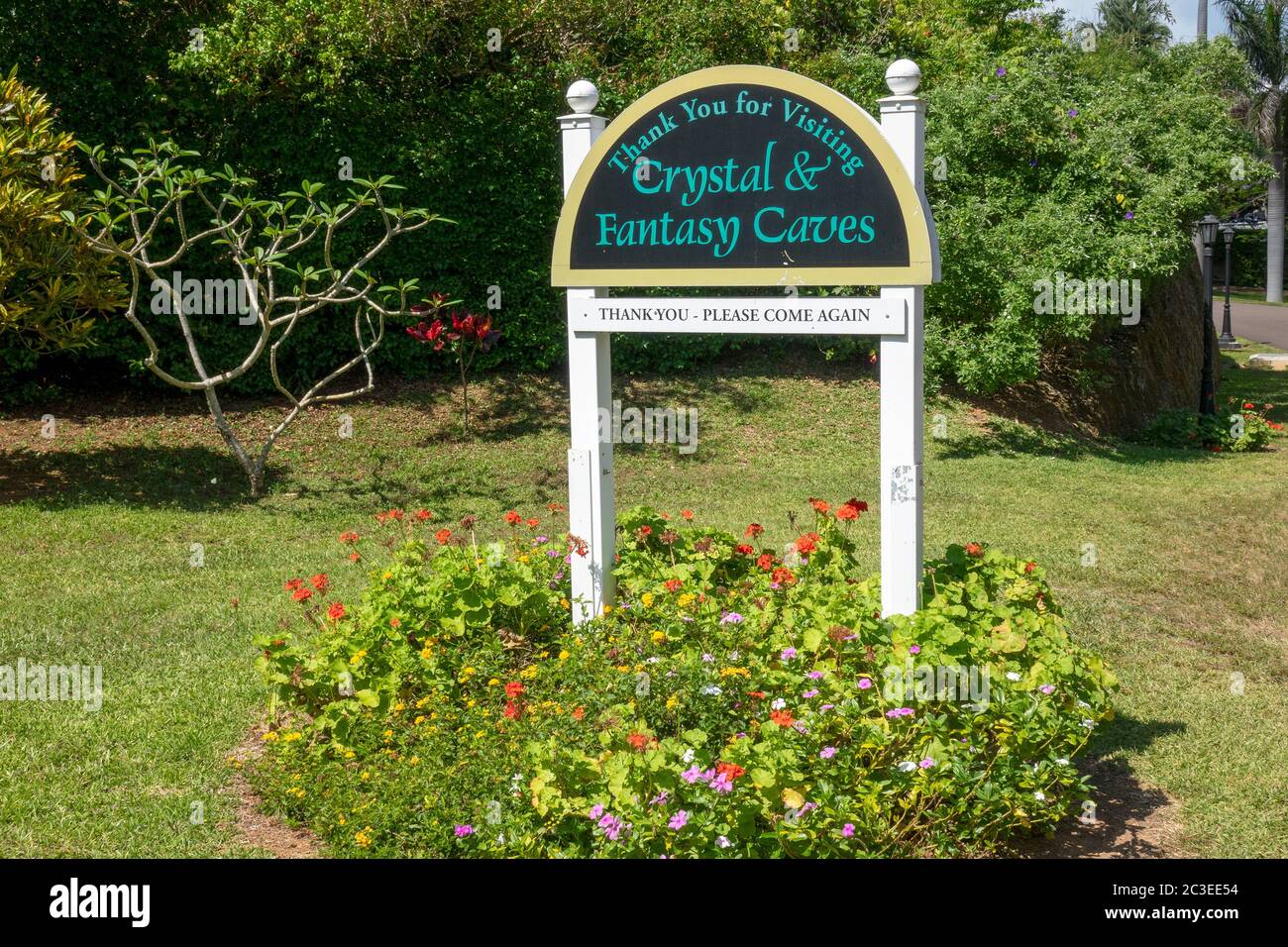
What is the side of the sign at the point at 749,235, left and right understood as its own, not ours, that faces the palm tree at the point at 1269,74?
back

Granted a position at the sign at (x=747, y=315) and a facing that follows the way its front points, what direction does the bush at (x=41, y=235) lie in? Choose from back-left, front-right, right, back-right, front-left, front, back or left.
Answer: back-right

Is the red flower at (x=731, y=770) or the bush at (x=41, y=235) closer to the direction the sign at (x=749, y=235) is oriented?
the red flower

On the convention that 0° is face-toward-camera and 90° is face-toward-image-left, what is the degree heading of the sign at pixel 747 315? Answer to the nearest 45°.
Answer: approximately 0°

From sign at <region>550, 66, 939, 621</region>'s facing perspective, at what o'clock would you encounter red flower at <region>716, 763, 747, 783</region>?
The red flower is roughly at 12 o'clock from the sign.

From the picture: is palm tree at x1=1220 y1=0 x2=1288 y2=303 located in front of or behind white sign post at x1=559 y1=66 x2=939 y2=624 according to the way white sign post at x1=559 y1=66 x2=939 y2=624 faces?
behind

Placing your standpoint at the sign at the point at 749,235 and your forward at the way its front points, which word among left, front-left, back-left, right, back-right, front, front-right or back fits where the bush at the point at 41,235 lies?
back-right

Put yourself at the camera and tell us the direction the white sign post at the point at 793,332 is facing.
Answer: facing the viewer

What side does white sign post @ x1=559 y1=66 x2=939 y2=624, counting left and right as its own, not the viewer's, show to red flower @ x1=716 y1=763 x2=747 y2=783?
front

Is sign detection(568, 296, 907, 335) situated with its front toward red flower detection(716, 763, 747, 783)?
yes

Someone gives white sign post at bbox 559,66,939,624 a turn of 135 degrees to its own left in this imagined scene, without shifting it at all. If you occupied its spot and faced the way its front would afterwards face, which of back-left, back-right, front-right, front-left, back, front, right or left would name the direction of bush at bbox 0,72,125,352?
left

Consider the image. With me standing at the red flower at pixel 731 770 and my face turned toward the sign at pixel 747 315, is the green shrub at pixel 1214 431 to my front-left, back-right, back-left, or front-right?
front-right
